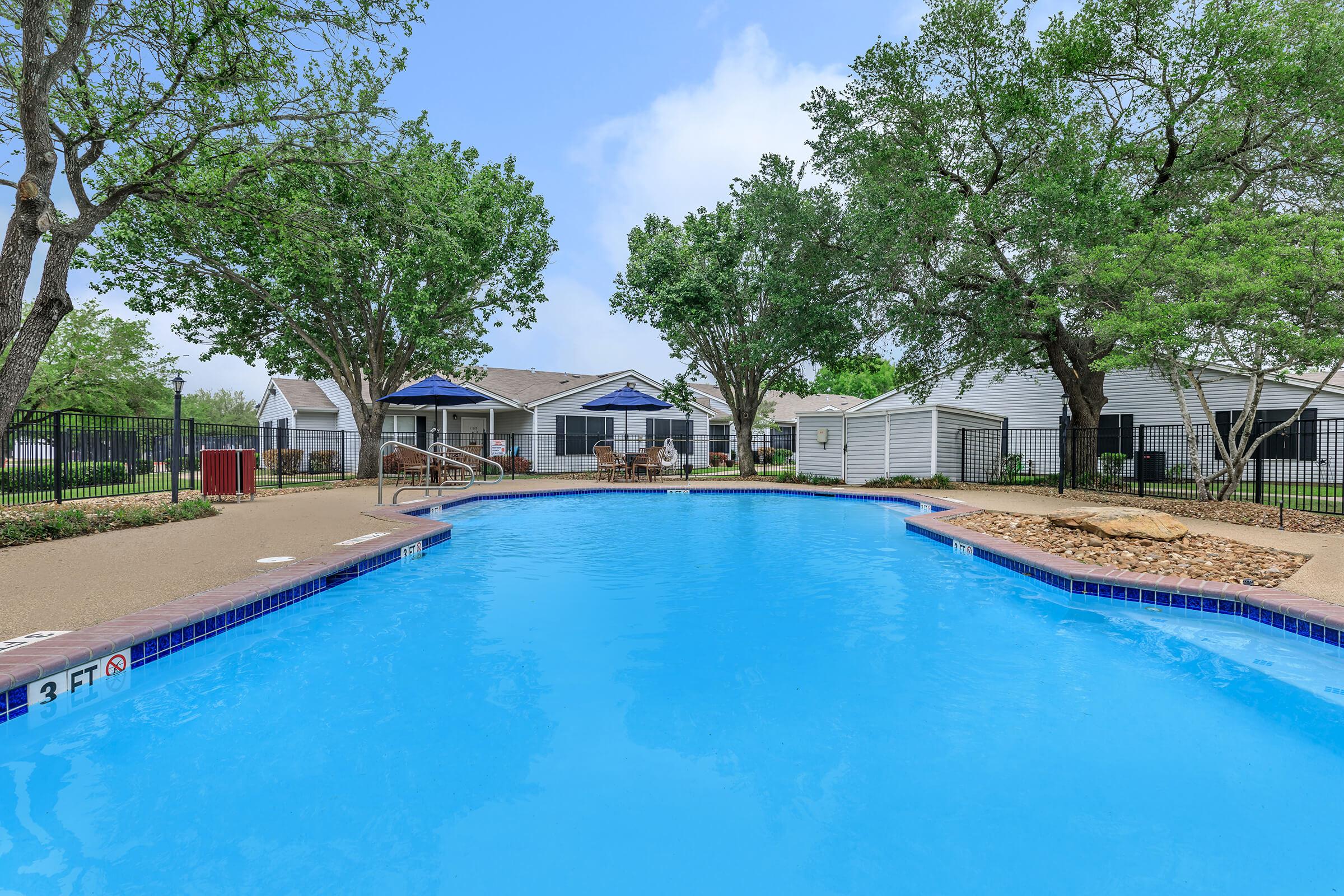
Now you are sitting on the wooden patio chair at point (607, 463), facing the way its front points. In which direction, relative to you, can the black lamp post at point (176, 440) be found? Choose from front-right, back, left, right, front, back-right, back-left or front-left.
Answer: back

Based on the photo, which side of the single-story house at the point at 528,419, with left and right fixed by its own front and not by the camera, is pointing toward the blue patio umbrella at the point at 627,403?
front

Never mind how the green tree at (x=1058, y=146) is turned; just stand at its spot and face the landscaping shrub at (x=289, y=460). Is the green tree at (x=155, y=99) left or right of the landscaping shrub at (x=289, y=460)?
left

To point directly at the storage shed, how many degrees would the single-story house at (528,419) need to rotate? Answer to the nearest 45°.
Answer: approximately 45° to its left

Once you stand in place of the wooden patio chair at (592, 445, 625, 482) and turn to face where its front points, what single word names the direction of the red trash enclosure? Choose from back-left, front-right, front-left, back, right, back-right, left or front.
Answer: back

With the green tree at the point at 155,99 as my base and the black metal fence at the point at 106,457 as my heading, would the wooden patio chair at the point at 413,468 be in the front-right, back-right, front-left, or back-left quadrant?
front-right

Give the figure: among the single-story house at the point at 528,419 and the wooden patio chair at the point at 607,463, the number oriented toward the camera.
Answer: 1

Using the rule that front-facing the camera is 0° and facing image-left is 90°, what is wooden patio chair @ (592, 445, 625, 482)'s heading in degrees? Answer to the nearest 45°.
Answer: approximately 225°

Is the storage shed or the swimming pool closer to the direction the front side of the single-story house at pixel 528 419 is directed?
the swimming pool

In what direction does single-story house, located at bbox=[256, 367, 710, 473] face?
toward the camera

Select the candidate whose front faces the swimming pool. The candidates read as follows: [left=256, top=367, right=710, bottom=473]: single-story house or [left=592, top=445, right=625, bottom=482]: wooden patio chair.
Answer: the single-story house

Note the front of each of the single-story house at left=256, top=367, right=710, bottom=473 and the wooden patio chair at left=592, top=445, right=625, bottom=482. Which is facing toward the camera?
the single-story house
